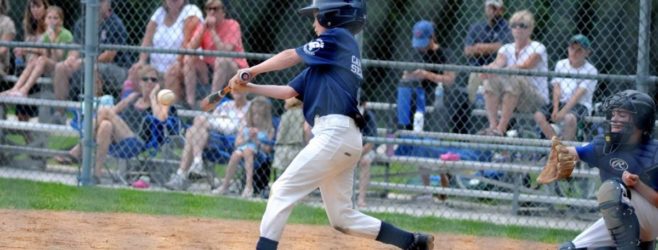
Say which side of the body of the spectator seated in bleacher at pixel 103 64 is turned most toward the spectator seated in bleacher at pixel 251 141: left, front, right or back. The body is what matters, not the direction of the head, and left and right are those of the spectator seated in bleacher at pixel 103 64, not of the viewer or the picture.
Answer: left

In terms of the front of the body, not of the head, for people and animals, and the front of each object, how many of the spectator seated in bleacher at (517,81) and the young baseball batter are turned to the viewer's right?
0

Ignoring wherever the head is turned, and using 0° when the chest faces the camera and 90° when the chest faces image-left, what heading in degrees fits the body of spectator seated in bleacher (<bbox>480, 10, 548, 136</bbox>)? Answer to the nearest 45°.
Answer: approximately 45°

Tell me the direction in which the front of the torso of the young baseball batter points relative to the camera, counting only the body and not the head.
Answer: to the viewer's left

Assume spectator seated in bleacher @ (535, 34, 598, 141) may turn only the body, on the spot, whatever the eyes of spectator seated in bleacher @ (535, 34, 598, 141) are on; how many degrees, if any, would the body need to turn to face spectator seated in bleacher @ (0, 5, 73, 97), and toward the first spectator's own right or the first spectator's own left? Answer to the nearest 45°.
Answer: approximately 45° to the first spectator's own right

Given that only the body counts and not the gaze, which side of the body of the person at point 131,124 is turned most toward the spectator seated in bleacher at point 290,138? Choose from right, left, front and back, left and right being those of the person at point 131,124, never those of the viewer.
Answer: left

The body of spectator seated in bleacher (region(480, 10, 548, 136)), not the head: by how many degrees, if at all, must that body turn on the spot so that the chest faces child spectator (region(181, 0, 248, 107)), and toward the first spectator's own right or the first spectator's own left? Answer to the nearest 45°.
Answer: approximately 45° to the first spectator's own right

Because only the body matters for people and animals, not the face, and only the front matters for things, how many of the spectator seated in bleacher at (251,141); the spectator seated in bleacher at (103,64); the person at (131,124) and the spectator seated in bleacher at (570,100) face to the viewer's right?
0

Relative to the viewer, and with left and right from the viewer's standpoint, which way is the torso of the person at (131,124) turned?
facing the viewer and to the left of the viewer

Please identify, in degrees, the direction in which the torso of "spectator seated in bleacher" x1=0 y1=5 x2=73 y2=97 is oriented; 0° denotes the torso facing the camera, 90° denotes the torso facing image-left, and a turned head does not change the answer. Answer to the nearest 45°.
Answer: approximately 45°

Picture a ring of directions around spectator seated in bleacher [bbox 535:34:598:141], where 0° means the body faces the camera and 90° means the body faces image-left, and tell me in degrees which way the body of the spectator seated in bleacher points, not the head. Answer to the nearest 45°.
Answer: approximately 45°

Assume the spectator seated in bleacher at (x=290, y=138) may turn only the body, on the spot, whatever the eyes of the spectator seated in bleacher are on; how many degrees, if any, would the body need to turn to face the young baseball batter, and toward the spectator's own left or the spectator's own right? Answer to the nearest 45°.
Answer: approximately 45° to the spectator's own left

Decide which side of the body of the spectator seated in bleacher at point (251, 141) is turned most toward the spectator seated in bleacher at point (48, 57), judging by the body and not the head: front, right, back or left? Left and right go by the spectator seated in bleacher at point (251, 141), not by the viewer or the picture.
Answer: right

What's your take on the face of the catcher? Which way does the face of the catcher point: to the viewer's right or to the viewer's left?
to the viewer's left
